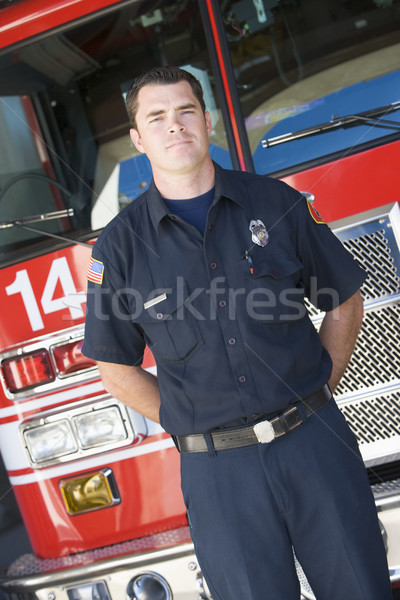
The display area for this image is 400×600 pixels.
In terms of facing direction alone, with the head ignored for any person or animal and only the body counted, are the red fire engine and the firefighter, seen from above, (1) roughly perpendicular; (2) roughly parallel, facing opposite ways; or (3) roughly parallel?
roughly parallel

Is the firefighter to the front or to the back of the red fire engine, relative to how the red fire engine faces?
to the front

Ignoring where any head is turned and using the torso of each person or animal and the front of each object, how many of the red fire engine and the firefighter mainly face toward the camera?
2

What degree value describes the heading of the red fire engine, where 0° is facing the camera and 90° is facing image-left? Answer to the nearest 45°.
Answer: approximately 0°

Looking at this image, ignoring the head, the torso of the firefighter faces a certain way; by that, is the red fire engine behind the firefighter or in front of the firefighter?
behind

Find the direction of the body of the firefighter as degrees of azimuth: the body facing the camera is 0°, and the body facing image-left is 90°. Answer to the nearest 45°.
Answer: approximately 0°
